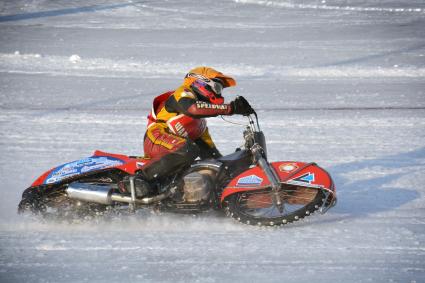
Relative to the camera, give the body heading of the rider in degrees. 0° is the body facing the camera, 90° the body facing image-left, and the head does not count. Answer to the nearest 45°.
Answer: approximately 270°
